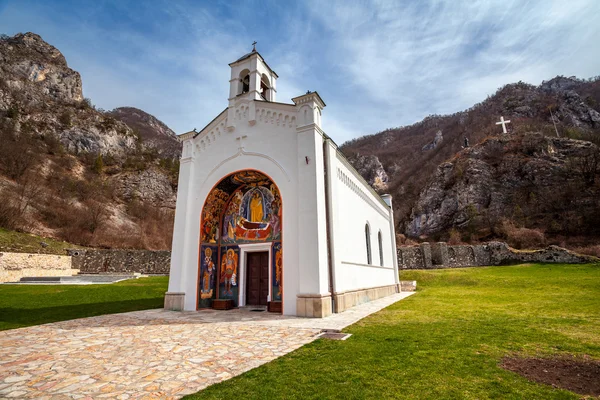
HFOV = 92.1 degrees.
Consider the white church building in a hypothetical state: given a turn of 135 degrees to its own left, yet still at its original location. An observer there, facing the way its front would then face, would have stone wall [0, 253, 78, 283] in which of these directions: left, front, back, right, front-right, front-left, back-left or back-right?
back-left

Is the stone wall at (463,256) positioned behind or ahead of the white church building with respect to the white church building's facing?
behind

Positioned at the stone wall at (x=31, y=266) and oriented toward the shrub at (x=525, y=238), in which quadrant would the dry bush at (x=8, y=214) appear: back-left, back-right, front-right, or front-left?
back-left

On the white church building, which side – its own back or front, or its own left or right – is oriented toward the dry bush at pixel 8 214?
right

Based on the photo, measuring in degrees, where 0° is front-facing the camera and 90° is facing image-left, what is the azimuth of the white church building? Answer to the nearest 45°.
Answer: approximately 45°

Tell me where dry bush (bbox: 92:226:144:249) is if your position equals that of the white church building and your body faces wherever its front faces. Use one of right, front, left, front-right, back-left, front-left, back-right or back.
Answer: right

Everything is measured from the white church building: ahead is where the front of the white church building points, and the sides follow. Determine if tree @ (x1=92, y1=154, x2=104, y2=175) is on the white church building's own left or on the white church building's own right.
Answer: on the white church building's own right

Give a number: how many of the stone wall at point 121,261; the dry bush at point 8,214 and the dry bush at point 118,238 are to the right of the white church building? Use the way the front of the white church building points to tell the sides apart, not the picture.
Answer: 3

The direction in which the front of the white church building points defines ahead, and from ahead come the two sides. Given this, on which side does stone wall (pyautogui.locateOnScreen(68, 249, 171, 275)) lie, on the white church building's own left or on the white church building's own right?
on the white church building's own right
